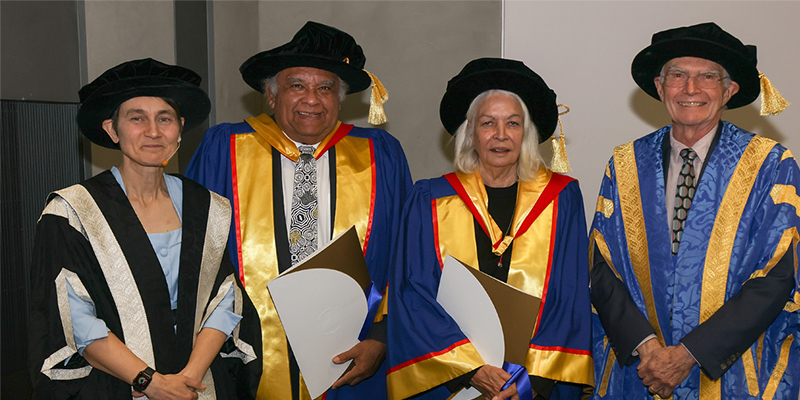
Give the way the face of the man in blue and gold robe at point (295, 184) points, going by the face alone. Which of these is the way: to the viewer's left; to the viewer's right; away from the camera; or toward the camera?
toward the camera

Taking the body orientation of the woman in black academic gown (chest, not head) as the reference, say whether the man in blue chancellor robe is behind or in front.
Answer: in front

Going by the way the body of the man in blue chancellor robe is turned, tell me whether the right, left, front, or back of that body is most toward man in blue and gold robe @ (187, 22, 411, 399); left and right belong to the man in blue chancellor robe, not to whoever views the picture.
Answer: right

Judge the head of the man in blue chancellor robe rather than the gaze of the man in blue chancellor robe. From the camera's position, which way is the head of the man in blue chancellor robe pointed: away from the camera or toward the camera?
toward the camera

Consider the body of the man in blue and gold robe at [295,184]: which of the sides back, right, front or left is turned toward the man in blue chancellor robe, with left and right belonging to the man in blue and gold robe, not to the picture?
left

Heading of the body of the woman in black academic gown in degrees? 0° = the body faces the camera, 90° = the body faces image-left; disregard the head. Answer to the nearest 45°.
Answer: approximately 315°

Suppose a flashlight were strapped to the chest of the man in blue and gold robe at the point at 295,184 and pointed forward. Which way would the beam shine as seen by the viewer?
toward the camera

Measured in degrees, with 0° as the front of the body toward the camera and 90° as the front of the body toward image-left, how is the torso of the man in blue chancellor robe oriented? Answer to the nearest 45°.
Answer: approximately 0°

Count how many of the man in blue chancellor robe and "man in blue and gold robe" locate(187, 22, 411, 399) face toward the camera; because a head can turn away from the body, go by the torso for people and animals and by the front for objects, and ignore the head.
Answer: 2

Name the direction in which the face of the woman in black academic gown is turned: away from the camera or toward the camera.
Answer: toward the camera

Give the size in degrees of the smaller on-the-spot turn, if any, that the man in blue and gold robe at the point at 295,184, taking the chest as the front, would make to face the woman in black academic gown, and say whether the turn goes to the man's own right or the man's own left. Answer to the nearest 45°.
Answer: approximately 45° to the man's own right
